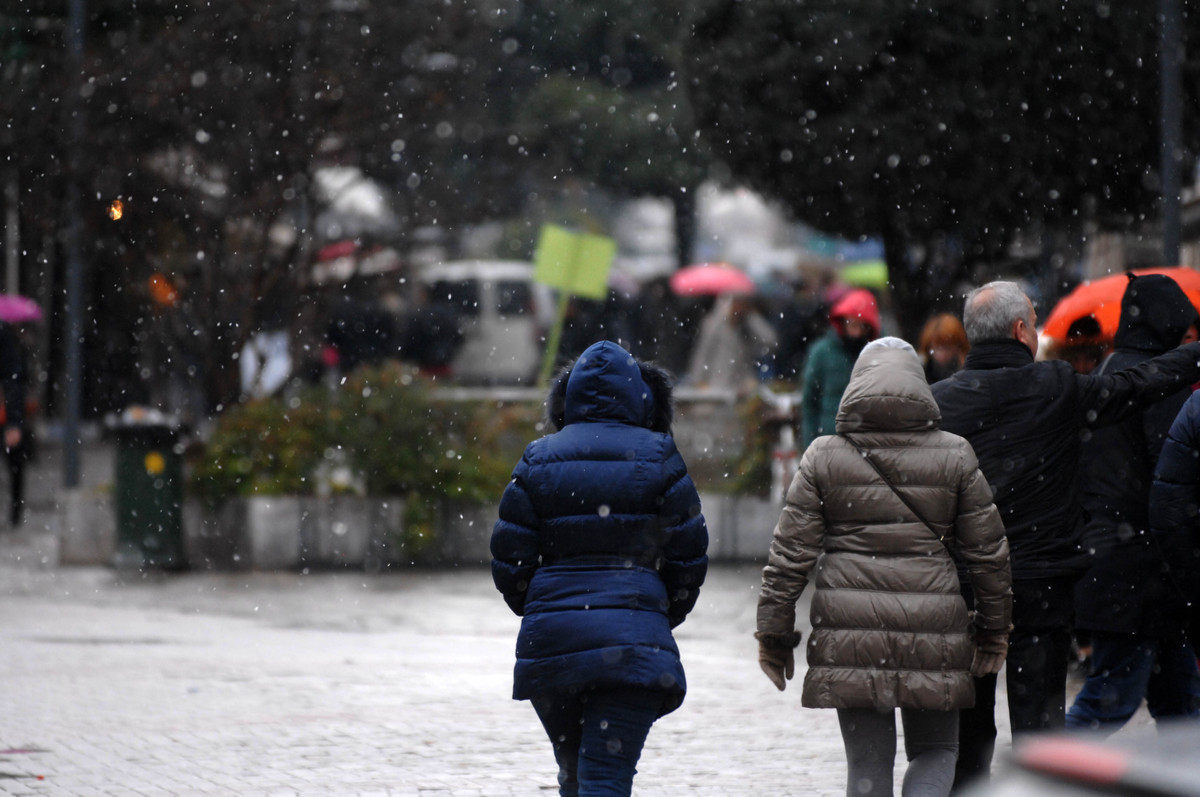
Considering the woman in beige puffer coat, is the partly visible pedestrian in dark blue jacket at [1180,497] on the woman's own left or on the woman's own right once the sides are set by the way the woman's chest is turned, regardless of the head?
on the woman's own right

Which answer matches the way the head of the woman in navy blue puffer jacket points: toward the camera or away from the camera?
away from the camera

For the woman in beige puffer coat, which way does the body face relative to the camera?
away from the camera

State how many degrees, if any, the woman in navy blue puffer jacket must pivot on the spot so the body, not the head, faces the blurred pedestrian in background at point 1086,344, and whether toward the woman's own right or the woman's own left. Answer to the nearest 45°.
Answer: approximately 45° to the woman's own right

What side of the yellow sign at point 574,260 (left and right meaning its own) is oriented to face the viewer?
front

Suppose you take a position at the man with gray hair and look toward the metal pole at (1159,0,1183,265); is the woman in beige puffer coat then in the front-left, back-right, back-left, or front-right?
back-left

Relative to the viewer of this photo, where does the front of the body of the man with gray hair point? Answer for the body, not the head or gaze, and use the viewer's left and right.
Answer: facing away from the viewer and to the right of the viewer

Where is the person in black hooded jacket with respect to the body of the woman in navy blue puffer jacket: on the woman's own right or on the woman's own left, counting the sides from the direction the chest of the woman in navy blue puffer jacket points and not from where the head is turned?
on the woman's own right

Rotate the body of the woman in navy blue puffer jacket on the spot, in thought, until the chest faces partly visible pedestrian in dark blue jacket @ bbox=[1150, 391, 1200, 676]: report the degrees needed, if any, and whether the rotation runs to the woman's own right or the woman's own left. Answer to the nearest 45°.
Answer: approximately 45° to the woman's own right

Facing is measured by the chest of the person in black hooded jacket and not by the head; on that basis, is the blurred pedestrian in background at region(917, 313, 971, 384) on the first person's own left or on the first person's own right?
on the first person's own left

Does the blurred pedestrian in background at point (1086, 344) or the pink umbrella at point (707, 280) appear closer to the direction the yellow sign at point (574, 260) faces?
the blurred pedestrian in background

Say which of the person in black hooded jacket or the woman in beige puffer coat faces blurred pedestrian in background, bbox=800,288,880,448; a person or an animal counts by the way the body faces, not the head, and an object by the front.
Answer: the woman in beige puffer coat

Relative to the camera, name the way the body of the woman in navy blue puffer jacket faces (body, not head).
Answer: away from the camera

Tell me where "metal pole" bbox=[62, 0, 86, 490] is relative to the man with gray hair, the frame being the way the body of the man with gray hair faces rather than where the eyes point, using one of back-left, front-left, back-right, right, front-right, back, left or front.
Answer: left
